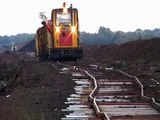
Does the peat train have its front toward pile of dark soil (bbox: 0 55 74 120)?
yes

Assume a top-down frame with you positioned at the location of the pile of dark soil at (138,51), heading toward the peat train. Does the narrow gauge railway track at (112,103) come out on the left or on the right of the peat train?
left

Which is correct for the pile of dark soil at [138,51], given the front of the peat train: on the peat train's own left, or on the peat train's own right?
on the peat train's own left

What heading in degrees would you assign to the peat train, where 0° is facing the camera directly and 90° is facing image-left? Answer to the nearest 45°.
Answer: approximately 0°
